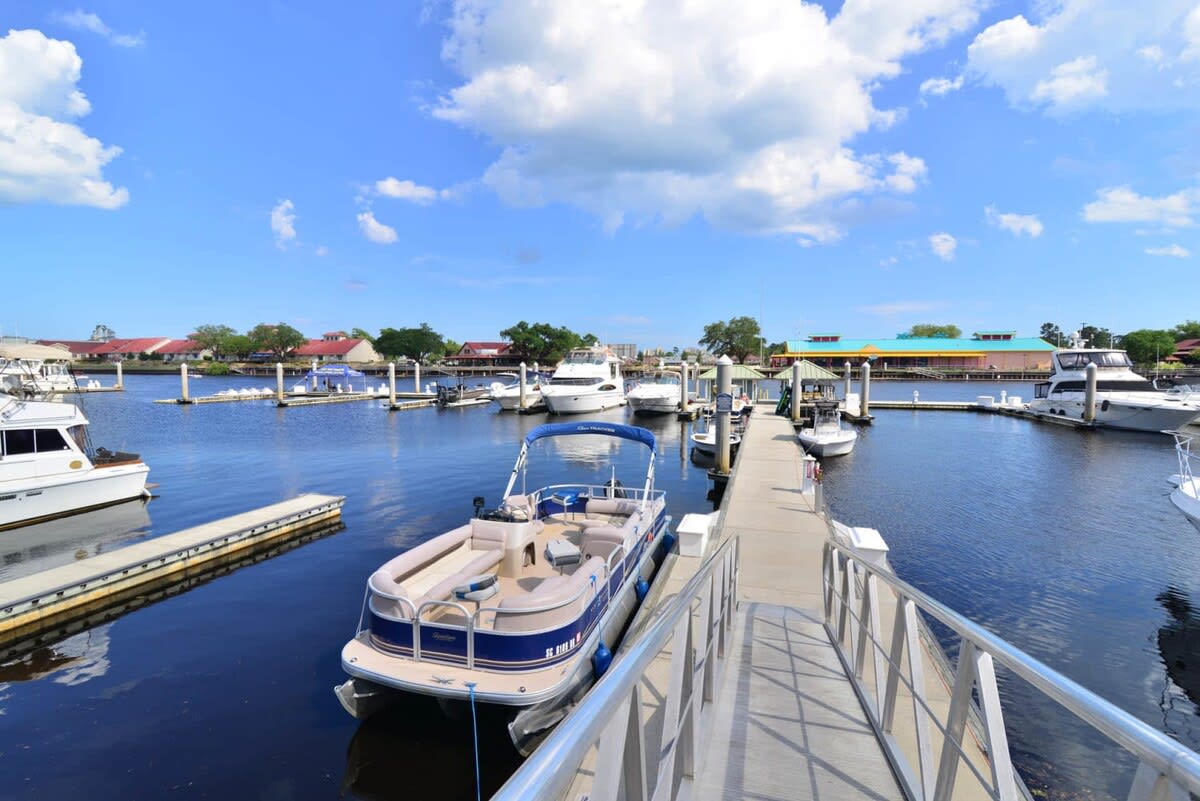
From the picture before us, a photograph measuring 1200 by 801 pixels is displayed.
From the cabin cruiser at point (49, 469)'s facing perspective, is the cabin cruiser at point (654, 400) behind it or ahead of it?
behind

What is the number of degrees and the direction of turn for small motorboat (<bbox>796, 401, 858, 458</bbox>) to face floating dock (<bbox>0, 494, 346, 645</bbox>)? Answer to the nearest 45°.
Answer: approximately 45° to its right

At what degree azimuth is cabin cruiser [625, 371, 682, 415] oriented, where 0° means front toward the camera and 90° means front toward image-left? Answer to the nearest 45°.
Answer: approximately 45°

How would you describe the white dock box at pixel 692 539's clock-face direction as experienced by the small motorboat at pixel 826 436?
The white dock box is roughly at 12 o'clock from the small motorboat.

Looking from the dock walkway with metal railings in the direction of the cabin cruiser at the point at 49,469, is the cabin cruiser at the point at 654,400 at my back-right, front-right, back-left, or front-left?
front-right

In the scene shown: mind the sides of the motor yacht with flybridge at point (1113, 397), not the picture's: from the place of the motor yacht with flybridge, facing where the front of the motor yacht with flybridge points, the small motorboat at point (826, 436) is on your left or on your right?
on your right

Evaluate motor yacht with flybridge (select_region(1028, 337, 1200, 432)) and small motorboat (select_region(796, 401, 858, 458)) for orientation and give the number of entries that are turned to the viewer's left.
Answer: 0

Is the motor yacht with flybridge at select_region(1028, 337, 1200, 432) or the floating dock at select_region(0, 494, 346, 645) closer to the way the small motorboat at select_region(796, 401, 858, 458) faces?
the floating dock

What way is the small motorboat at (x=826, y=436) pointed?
toward the camera

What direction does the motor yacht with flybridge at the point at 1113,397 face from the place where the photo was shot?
facing the viewer and to the right of the viewer

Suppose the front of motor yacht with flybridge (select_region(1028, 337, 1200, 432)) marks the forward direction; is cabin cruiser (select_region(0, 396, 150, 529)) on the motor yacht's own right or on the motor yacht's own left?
on the motor yacht's own right
